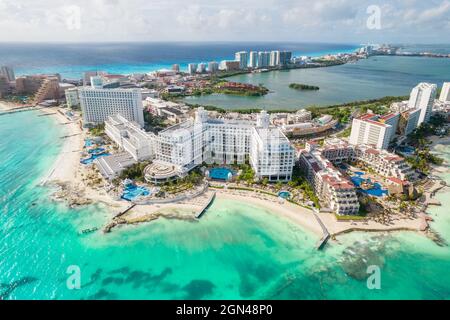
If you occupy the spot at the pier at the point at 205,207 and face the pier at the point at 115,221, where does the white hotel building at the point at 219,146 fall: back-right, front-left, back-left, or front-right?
back-right

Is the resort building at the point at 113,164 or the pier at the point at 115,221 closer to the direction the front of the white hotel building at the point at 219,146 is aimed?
the pier

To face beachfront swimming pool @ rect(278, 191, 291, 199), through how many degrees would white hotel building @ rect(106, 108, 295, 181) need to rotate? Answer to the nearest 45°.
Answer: approximately 45° to its left

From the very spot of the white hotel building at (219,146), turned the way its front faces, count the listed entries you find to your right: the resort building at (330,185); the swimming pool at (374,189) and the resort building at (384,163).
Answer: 0

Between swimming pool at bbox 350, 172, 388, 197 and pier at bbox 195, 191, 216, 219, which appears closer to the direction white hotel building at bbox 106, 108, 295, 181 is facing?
the pier

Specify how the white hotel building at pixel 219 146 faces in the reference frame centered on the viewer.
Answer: facing the viewer

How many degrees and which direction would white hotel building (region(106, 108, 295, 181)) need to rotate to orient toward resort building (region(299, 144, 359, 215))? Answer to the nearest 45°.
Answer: approximately 45° to its left

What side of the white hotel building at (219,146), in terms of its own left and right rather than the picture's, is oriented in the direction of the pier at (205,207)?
front

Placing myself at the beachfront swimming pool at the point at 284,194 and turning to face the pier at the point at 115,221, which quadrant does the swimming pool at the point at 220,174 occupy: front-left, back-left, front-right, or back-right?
front-right

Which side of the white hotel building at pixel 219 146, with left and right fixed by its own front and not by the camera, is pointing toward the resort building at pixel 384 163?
left

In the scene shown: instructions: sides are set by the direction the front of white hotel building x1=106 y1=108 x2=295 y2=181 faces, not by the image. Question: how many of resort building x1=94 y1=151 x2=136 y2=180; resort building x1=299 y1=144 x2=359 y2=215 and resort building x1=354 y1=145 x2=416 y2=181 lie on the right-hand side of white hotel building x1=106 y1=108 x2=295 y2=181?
1

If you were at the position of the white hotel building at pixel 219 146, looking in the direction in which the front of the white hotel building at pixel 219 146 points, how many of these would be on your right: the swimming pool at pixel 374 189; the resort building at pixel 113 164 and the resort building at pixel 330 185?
1

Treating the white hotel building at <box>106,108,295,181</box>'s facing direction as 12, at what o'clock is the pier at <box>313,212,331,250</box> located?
The pier is roughly at 11 o'clock from the white hotel building.

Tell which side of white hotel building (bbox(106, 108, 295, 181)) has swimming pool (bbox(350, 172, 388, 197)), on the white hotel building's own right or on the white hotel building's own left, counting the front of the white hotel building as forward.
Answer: on the white hotel building's own left

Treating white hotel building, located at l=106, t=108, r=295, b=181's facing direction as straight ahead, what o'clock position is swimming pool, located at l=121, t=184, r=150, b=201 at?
The swimming pool is roughly at 2 o'clock from the white hotel building.

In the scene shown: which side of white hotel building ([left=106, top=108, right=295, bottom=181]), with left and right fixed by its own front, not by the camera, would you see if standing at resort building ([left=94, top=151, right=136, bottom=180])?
right
